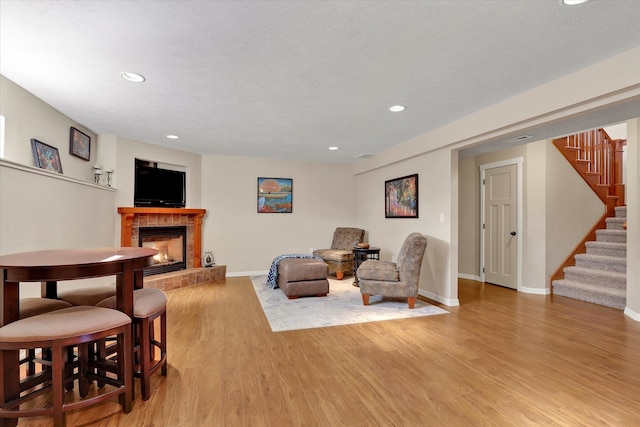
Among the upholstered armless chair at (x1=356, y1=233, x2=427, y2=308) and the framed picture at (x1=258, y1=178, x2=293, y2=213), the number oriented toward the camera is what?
1

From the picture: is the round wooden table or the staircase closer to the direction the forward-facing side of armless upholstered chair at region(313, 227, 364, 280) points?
the round wooden table

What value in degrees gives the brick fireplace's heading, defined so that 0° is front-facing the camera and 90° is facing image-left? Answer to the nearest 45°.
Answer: approximately 315°

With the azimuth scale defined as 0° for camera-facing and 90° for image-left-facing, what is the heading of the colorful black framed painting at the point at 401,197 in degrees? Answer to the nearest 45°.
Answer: approximately 45°

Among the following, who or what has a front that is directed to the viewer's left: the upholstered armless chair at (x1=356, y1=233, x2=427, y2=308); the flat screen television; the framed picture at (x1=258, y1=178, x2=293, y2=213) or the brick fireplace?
the upholstered armless chair

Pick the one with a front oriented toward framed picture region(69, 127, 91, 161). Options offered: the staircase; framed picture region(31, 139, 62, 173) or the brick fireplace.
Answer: the staircase

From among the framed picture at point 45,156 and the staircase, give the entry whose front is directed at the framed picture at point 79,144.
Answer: the staircase
